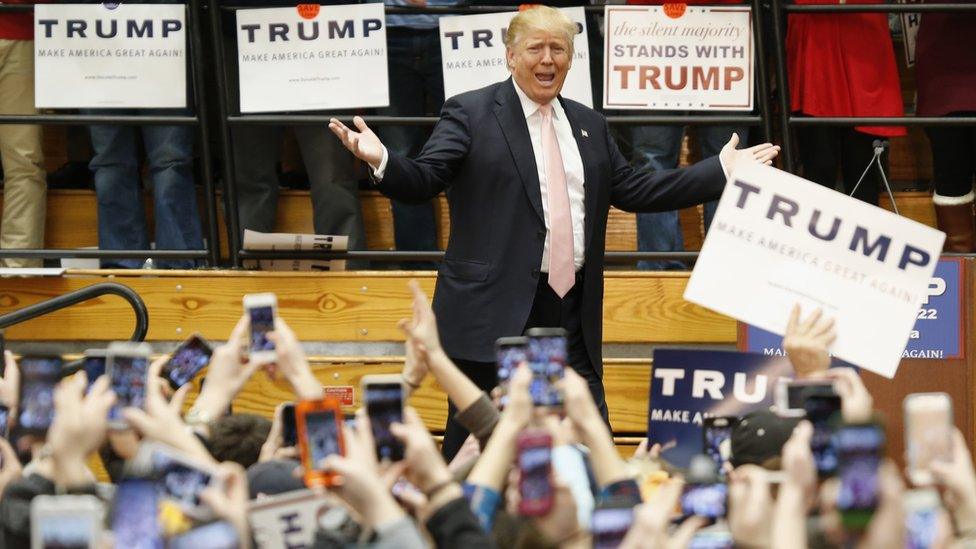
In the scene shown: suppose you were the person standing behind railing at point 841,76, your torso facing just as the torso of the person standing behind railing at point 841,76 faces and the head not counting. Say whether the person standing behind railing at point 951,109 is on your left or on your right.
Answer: on your left

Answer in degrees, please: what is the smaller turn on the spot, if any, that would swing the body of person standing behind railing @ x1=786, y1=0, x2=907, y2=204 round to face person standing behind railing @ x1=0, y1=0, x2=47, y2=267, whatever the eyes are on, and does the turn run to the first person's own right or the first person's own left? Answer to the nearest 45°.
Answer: approximately 90° to the first person's own right

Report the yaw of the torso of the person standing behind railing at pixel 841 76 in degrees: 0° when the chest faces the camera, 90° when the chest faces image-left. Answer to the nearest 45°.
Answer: approximately 0°

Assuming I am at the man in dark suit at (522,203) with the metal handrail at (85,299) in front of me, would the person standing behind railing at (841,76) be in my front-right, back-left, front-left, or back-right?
back-right

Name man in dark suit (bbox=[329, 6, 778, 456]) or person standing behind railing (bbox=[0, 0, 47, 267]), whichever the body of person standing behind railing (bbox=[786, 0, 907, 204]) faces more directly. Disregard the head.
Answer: the man in dark suit

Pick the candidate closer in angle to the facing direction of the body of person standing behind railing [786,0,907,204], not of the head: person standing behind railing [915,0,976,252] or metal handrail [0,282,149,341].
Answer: the metal handrail

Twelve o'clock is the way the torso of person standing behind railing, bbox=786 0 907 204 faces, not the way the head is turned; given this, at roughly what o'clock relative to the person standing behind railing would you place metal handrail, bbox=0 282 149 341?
The metal handrail is roughly at 2 o'clock from the person standing behind railing.

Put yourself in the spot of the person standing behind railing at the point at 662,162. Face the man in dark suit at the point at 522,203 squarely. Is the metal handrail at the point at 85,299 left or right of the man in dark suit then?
right

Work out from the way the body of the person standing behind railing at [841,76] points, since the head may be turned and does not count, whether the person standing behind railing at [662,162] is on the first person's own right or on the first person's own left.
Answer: on the first person's own right
